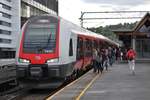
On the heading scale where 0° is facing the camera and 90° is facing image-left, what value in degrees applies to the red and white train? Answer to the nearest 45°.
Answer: approximately 45°

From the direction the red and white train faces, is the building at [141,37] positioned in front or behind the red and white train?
behind
